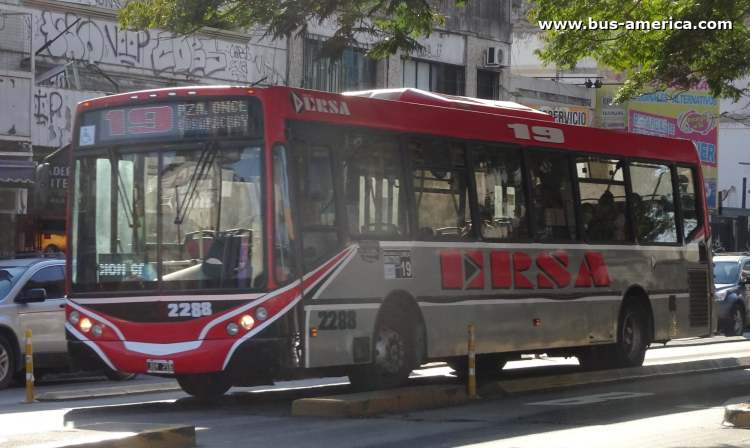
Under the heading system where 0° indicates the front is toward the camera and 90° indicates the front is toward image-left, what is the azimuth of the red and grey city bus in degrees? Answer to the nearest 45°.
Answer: approximately 45°

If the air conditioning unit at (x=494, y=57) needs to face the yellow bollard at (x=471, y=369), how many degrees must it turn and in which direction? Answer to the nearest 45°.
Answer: approximately 45° to its right

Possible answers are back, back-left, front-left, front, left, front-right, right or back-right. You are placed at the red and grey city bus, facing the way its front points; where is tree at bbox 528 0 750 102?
back

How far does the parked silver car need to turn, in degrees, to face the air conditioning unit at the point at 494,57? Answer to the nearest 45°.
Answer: approximately 180°

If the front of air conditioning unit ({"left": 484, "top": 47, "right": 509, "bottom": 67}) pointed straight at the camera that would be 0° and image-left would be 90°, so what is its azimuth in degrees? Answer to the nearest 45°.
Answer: approximately 315°

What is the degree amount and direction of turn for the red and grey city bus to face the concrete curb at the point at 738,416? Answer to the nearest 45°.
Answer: approximately 45° to its left

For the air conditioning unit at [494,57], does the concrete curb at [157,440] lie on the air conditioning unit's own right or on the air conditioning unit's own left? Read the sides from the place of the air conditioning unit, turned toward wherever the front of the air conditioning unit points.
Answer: on the air conditioning unit's own right

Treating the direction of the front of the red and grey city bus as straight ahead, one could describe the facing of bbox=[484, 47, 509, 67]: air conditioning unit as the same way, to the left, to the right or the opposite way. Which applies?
to the left
